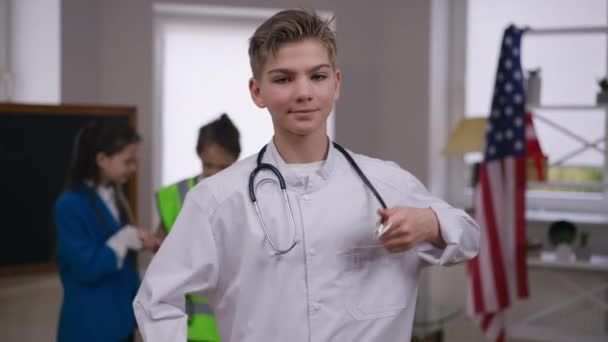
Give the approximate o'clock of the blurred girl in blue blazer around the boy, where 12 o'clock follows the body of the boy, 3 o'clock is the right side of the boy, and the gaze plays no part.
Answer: The blurred girl in blue blazer is roughly at 5 o'clock from the boy.

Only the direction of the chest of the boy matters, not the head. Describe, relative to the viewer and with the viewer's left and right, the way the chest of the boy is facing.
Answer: facing the viewer

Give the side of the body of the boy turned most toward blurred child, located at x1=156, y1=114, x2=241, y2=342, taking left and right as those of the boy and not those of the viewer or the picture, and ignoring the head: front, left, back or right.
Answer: back

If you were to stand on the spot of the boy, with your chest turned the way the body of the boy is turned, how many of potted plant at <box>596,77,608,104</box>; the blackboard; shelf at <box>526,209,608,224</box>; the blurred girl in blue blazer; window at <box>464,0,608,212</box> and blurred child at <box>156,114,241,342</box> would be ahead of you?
0

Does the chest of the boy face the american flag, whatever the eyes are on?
no

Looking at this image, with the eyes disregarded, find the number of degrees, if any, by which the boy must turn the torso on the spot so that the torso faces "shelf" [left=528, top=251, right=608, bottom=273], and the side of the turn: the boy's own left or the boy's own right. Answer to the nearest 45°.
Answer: approximately 135° to the boy's own left

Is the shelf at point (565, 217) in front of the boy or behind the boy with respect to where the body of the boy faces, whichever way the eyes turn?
behind

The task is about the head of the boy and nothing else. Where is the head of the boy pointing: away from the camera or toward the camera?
toward the camera

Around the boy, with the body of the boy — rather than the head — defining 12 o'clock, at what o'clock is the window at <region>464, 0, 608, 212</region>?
The window is roughly at 7 o'clock from the boy.

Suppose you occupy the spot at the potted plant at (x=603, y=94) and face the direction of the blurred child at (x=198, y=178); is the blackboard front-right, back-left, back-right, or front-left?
front-right

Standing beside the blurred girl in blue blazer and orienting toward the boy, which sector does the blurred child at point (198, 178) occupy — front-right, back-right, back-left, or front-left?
front-left

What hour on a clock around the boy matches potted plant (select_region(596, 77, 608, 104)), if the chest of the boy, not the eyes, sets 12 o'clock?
The potted plant is roughly at 7 o'clock from the boy.

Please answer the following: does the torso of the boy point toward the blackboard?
no

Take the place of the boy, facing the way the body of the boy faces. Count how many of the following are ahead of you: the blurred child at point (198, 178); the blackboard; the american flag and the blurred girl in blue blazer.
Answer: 0

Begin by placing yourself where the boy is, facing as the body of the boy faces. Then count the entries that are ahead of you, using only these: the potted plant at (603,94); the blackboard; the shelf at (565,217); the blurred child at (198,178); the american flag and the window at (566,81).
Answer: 0

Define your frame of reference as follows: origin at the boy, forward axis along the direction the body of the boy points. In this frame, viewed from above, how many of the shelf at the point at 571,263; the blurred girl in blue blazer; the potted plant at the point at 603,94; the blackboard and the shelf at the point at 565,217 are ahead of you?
0
